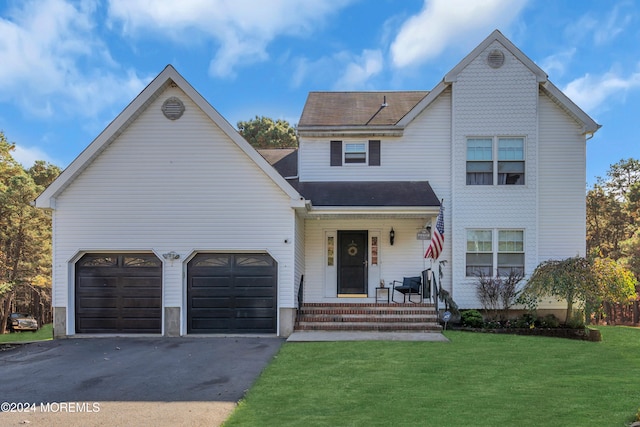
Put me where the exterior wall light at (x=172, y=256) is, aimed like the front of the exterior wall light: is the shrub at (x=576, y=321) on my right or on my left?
on my left

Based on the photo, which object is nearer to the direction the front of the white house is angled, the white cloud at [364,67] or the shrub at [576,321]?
the shrub

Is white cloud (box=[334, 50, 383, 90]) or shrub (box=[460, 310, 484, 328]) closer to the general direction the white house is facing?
the shrub

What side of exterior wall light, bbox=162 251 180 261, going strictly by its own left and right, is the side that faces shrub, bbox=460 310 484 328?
left

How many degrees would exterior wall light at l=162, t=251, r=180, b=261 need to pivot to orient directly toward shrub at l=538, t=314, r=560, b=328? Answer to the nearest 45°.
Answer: approximately 90° to its left

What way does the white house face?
toward the camera

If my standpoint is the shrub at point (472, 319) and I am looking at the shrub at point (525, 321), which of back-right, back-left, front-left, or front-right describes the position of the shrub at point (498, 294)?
front-left

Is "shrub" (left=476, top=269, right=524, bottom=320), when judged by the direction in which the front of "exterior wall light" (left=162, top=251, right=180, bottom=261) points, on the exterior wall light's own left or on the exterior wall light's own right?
on the exterior wall light's own left

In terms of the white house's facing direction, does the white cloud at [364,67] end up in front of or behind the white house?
behind
